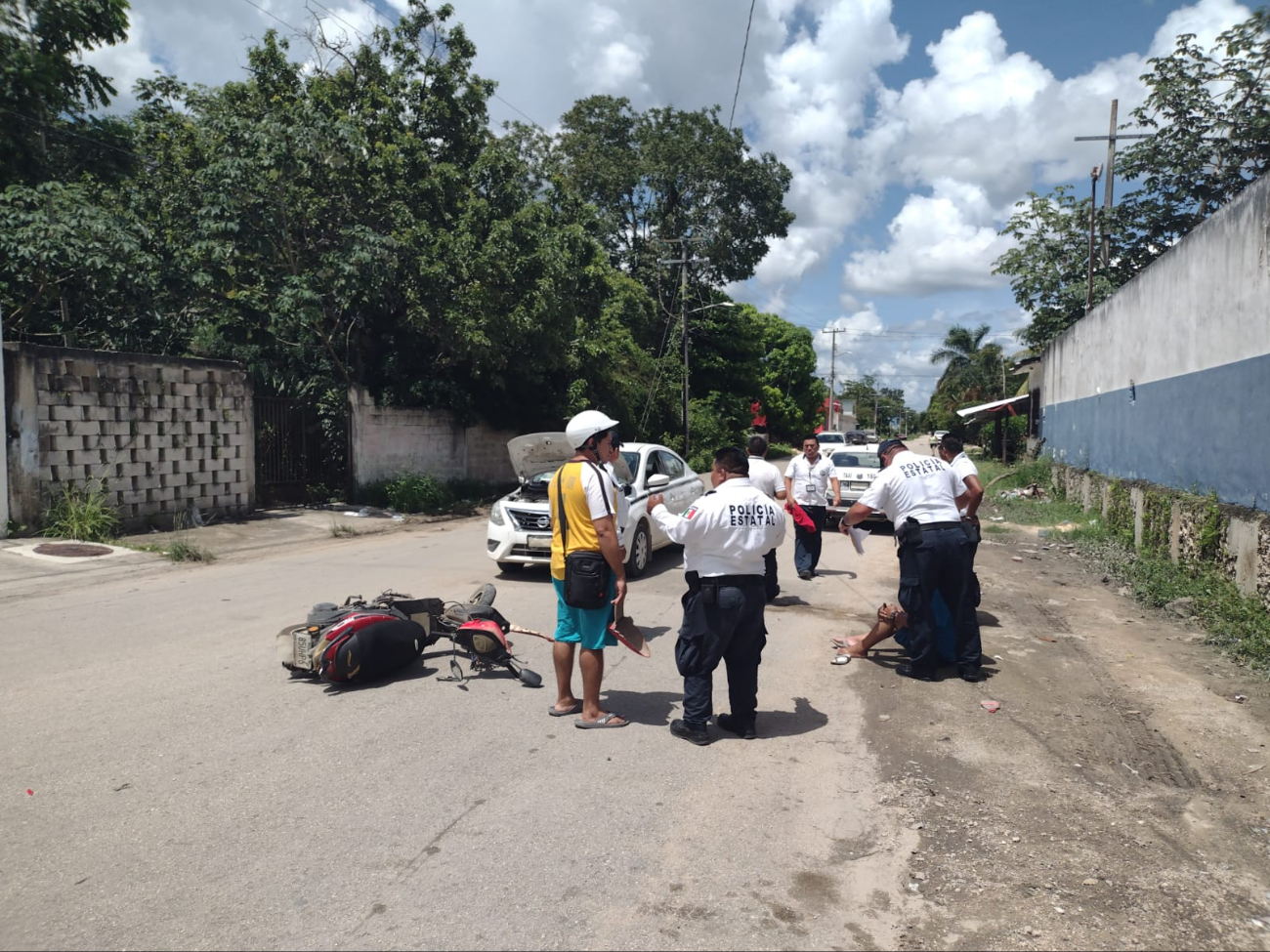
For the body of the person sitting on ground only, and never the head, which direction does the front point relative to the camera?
to the viewer's left

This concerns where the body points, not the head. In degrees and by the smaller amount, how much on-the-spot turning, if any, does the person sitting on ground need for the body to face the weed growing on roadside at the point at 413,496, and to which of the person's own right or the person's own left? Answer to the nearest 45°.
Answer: approximately 45° to the person's own right

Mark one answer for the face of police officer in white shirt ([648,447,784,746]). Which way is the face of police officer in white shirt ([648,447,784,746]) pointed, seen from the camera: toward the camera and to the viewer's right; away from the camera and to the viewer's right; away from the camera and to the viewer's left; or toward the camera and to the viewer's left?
away from the camera and to the viewer's left

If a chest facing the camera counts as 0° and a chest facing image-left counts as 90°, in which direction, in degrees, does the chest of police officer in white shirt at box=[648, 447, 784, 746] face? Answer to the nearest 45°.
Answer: approximately 135°

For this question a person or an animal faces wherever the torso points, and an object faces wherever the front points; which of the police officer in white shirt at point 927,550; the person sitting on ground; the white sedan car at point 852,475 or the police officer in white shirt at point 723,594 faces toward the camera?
the white sedan car

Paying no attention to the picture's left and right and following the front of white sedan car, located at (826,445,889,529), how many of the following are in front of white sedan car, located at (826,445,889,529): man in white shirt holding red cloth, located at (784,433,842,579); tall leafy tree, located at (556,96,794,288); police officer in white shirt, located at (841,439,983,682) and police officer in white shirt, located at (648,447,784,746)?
3

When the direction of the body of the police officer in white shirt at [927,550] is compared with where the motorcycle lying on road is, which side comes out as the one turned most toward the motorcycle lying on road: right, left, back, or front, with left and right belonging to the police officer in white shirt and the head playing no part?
left

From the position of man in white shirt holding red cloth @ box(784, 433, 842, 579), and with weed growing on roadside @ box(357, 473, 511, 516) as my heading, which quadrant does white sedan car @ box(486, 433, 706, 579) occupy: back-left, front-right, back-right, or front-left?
front-left

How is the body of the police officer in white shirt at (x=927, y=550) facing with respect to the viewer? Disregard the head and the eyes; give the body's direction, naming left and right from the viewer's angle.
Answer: facing away from the viewer and to the left of the viewer

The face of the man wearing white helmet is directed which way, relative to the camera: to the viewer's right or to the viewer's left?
to the viewer's right

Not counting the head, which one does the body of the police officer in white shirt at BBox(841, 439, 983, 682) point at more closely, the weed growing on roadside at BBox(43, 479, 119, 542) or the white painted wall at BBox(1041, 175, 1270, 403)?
the weed growing on roadside

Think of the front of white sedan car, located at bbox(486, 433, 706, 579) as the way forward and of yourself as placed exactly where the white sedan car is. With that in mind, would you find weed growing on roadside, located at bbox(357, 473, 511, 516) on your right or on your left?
on your right

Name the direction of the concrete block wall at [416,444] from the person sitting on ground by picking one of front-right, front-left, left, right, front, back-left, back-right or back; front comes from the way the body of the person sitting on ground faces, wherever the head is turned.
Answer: front-right
